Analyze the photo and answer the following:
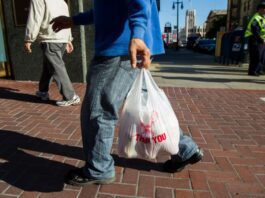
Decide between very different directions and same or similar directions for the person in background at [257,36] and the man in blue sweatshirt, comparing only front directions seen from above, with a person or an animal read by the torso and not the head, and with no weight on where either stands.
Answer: very different directions

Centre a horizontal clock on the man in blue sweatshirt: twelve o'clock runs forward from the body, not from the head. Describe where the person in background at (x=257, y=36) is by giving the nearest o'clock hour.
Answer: The person in background is roughly at 4 o'clock from the man in blue sweatshirt.

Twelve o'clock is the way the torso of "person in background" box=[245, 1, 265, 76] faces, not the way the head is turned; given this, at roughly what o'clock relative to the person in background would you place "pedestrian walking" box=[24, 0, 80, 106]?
The pedestrian walking is roughly at 4 o'clock from the person in background.

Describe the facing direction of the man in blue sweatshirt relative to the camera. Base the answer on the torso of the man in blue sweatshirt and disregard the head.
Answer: to the viewer's left

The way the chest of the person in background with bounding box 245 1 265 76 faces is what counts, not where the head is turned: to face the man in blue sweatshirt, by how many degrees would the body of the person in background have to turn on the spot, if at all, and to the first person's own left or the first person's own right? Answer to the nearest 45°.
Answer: approximately 90° to the first person's own right

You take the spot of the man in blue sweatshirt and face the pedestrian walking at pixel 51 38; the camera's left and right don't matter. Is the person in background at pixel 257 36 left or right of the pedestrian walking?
right

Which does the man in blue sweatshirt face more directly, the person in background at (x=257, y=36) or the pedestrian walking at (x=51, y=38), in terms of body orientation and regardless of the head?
the pedestrian walking
